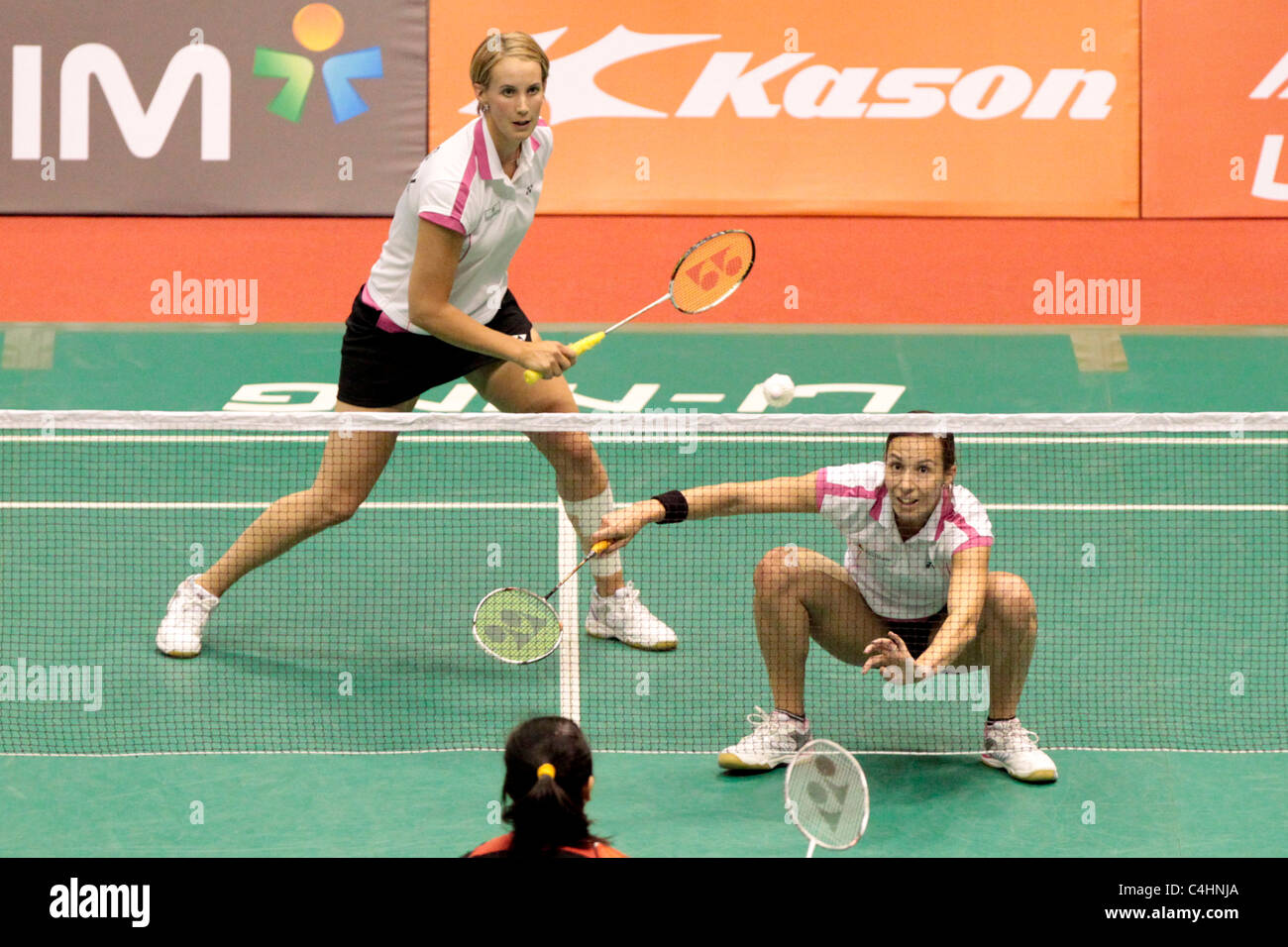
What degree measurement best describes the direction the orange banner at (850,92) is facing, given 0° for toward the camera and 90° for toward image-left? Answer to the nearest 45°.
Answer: approximately 0°

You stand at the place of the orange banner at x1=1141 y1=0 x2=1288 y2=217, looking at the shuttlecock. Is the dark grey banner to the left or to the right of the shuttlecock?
right

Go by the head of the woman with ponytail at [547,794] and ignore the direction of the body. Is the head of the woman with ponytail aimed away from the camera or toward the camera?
away from the camera

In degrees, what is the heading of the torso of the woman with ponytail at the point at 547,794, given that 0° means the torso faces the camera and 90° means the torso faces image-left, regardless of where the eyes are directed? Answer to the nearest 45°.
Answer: approximately 180°

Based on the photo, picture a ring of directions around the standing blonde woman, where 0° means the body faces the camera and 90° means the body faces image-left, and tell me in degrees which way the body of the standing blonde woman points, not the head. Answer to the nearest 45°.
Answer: approximately 315°

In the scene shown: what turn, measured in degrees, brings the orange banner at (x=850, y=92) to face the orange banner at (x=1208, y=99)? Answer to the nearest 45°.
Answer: approximately 90° to its left

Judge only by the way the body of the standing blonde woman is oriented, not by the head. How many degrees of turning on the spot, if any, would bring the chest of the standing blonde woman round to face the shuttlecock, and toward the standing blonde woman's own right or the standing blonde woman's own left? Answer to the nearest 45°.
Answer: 0° — they already face it

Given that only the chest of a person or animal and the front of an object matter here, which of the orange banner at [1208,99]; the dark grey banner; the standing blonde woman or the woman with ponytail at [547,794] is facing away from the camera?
the woman with ponytail

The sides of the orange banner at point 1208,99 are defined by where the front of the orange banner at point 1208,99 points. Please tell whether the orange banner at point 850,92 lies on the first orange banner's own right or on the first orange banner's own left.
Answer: on the first orange banner's own right

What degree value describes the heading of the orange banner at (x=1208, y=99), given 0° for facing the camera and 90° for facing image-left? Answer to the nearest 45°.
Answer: approximately 0°
